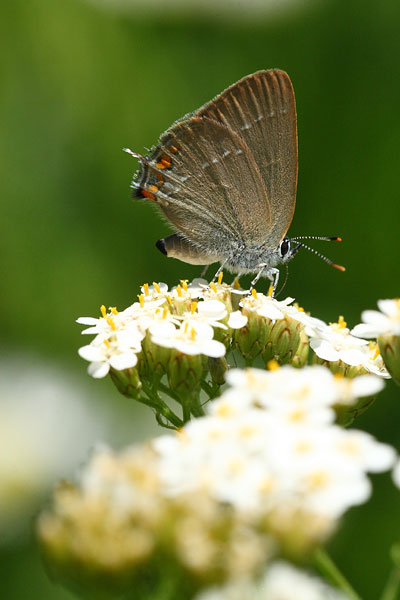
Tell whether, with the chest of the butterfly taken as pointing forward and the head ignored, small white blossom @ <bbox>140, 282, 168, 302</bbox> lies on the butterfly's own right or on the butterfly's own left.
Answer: on the butterfly's own right

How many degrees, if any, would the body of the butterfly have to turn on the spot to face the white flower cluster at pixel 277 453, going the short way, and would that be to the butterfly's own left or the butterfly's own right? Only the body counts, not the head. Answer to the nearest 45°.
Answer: approximately 90° to the butterfly's own right

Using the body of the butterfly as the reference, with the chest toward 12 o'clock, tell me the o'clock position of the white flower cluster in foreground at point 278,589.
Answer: The white flower cluster in foreground is roughly at 3 o'clock from the butterfly.

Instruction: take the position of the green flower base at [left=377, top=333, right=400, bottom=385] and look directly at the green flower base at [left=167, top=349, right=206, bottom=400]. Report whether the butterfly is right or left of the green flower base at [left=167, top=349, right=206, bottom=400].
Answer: right

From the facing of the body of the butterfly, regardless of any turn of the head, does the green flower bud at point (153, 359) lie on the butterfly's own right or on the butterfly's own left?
on the butterfly's own right

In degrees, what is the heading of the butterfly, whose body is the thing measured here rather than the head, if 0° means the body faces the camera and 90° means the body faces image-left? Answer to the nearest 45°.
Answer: approximately 270°

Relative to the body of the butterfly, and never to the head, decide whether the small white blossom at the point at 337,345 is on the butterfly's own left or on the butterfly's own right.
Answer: on the butterfly's own right

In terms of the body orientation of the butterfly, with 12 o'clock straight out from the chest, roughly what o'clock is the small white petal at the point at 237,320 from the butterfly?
The small white petal is roughly at 3 o'clock from the butterfly.

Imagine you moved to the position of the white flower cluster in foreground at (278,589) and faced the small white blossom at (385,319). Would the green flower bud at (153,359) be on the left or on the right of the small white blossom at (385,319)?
left
